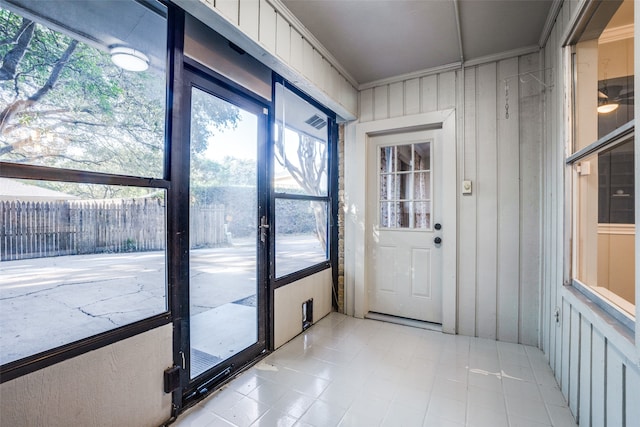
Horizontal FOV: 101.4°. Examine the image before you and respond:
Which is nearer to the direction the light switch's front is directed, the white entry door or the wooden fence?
the white entry door

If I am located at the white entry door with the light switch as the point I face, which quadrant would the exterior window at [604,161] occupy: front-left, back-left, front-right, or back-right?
front-right

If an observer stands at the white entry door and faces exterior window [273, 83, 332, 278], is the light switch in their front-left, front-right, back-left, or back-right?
back-left

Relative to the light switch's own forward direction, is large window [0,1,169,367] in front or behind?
in front

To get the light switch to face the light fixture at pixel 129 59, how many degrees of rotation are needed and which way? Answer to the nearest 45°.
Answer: approximately 45° to its right

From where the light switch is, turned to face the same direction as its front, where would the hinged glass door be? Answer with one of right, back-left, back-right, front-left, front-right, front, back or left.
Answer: front-right

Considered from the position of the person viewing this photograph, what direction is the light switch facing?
facing the viewer

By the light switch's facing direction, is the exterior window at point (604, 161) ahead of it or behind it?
ahead
